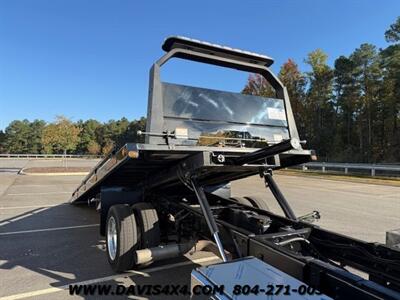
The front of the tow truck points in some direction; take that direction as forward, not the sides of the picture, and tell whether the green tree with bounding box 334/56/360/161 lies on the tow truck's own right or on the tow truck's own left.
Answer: on the tow truck's own left

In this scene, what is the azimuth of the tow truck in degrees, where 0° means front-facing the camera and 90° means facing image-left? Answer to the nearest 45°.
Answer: approximately 315°

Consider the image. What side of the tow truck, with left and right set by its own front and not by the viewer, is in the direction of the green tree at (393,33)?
left

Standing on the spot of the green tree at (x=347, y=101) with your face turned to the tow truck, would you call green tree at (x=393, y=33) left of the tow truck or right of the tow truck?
left

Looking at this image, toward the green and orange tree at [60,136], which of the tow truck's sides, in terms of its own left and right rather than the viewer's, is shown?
back
